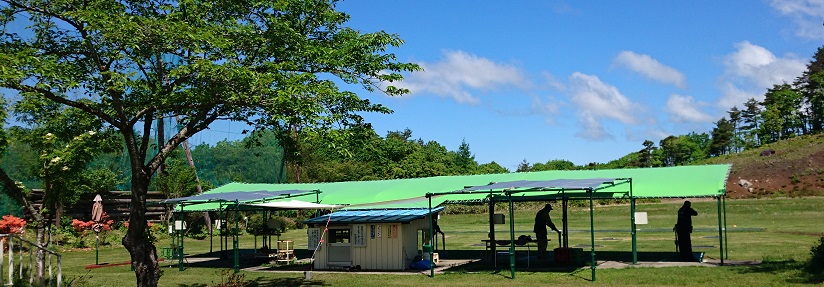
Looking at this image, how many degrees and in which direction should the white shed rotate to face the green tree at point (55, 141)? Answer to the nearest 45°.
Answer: approximately 45° to its right

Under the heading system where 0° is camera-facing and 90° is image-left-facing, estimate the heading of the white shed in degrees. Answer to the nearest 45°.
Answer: approximately 0°

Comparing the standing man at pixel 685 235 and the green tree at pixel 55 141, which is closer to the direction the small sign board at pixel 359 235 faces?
the green tree

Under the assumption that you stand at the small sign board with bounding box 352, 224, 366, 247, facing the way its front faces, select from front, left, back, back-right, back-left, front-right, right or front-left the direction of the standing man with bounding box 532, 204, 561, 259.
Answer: left

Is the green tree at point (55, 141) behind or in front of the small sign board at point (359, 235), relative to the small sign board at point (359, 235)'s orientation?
in front

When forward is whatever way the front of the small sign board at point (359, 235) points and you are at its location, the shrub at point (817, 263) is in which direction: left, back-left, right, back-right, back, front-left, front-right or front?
front-left
